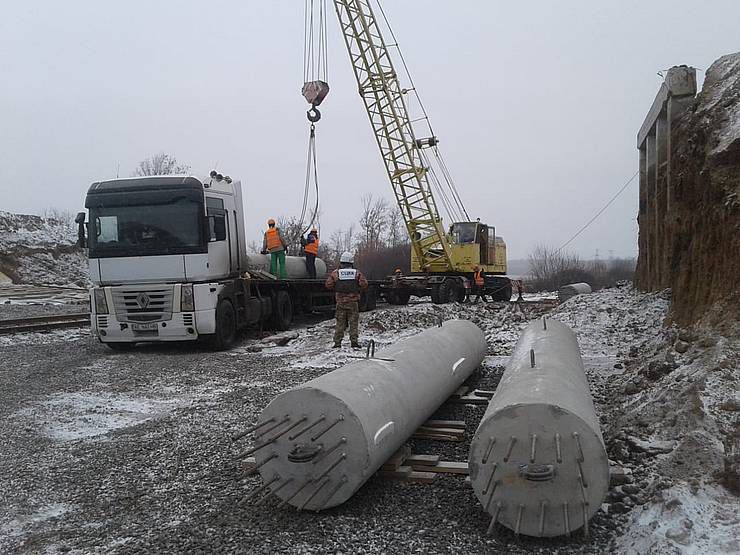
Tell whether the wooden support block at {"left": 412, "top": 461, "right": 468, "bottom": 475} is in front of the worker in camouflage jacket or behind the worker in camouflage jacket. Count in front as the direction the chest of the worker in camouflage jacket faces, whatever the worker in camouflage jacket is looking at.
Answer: behind

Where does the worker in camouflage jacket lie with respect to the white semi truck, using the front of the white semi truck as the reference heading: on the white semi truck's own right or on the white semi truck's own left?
on the white semi truck's own left

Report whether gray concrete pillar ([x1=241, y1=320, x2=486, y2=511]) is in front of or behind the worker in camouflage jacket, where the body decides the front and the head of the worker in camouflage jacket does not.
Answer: behind

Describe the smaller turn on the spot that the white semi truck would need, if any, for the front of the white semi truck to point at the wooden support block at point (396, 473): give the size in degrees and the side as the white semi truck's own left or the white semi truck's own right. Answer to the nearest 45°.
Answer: approximately 45° to the white semi truck's own left

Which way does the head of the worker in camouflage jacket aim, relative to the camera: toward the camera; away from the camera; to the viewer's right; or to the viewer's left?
away from the camera

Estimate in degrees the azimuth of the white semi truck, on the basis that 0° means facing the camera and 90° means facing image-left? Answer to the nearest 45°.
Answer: approximately 45°

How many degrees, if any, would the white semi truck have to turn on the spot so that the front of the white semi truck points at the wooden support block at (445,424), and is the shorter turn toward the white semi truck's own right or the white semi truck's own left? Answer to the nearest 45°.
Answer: approximately 90° to the white semi truck's own left

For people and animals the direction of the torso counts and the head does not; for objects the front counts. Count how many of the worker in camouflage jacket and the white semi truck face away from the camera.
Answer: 1

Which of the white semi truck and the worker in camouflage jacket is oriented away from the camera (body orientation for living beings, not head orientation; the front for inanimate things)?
the worker in camouflage jacket

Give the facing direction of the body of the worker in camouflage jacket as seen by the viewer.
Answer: away from the camera

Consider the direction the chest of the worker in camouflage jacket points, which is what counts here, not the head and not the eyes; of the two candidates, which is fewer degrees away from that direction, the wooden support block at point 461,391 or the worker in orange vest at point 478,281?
the worker in orange vest
